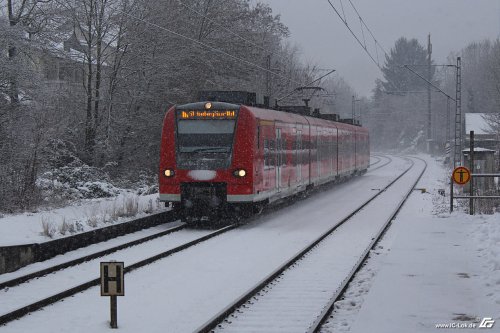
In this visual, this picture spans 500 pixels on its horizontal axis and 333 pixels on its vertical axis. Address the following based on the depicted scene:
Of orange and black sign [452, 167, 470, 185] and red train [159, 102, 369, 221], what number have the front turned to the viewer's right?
0

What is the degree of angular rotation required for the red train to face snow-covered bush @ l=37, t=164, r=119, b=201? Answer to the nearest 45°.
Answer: approximately 90° to its right

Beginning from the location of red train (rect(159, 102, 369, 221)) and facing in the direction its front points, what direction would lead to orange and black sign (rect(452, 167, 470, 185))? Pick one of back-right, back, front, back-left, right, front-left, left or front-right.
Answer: front-left

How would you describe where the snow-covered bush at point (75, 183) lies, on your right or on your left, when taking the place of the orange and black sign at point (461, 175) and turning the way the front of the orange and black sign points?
on your right

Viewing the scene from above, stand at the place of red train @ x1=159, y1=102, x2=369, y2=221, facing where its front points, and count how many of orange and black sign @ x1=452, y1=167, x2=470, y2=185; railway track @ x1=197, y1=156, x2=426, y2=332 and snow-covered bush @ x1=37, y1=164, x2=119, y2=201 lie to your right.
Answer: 1

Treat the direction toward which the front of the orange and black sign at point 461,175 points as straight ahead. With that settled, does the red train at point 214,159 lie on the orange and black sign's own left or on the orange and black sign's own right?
on the orange and black sign's own right

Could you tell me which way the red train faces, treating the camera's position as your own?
facing the viewer and to the left of the viewer

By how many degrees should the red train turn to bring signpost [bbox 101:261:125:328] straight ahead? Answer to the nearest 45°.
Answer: approximately 45° to its left

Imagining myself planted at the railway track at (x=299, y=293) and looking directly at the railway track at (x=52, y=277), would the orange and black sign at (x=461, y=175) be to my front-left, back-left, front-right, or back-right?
back-right

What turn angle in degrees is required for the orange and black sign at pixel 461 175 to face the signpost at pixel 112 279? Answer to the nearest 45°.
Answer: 0° — it already faces it

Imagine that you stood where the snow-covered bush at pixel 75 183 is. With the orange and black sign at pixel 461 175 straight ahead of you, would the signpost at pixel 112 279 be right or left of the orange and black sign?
right

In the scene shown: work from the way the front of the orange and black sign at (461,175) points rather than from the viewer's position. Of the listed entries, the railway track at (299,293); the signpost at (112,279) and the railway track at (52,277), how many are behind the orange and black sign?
0

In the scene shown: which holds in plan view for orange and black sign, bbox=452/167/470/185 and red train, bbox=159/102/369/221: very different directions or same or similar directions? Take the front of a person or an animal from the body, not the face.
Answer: same or similar directions

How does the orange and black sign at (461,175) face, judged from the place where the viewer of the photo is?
facing the viewer
